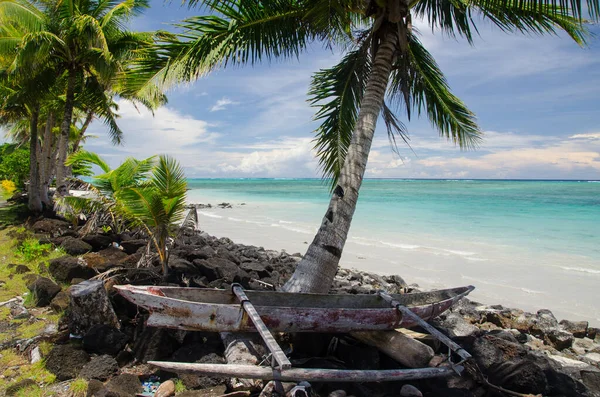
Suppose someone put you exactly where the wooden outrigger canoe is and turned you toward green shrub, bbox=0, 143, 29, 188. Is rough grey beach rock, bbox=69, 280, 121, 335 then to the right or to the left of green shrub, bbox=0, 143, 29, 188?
left
